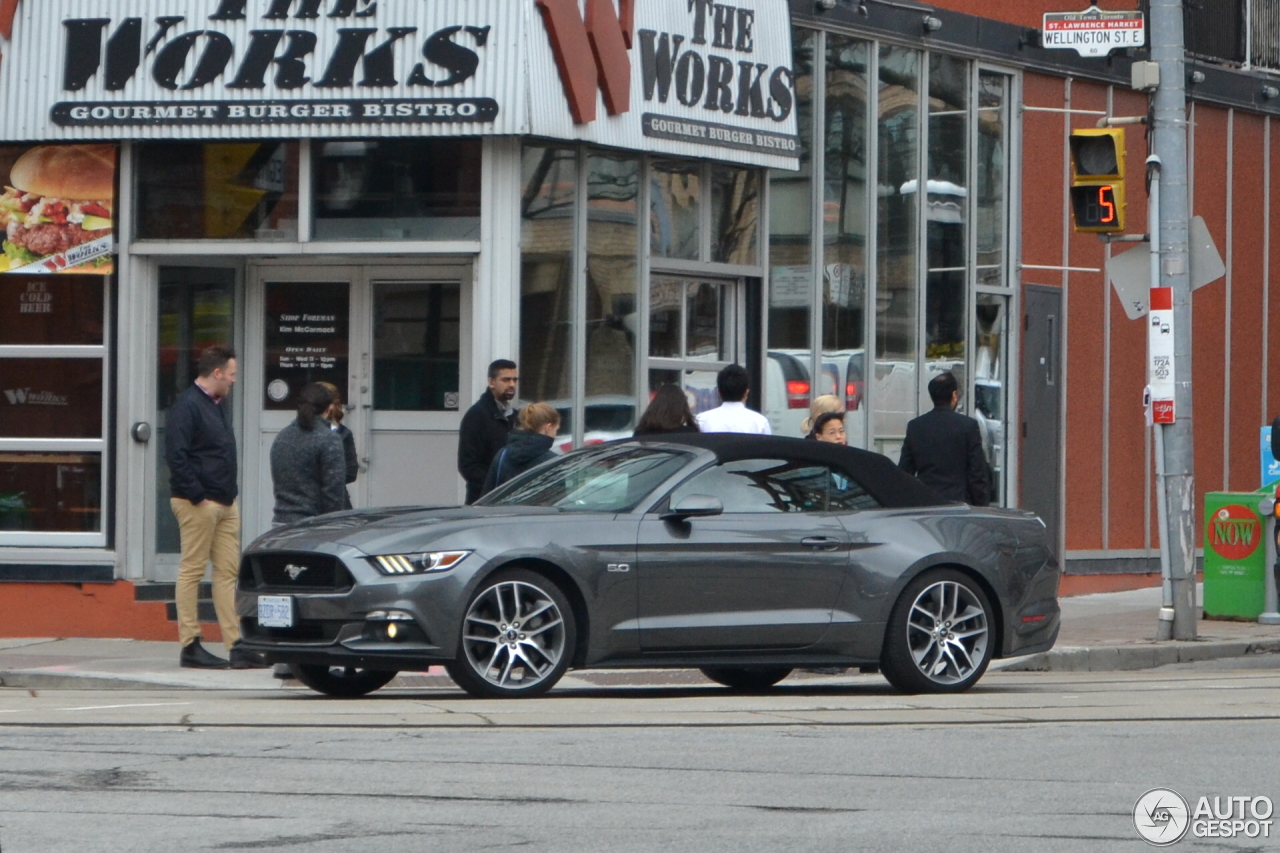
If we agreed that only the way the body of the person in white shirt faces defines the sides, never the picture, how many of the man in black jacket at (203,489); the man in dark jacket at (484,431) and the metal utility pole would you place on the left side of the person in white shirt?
2

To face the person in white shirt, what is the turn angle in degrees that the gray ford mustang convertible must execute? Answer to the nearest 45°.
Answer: approximately 135° to its right

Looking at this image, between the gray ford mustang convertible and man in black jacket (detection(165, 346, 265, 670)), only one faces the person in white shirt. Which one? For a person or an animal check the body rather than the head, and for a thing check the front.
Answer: the man in black jacket

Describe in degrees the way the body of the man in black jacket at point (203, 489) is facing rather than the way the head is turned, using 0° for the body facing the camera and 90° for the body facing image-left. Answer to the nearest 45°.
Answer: approximately 270°

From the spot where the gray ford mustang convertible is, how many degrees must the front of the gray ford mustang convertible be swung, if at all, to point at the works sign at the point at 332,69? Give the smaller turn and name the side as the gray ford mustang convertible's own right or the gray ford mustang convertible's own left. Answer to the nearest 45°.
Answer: approximately 90° to the gray ford mustang convertible's own right

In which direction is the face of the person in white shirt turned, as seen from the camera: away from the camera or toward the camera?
away from the camera

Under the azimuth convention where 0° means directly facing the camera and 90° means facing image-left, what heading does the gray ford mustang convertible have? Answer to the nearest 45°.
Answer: approximately 45°

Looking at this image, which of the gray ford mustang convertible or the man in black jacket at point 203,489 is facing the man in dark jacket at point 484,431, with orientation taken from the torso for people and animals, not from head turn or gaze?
the man in black jacket

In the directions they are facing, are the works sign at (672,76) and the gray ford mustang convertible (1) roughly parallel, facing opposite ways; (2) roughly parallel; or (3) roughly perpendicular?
roughly perpendicular

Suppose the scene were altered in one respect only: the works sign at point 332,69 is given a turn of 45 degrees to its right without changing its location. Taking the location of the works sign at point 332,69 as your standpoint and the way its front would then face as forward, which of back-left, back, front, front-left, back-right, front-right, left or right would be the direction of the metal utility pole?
back-left

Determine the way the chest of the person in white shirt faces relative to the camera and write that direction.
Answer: away from the camera

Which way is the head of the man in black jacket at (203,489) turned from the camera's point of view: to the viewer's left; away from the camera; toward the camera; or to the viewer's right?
to the viewer's right

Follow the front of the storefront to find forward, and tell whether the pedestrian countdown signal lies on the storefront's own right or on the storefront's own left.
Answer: on the storefront's own left
